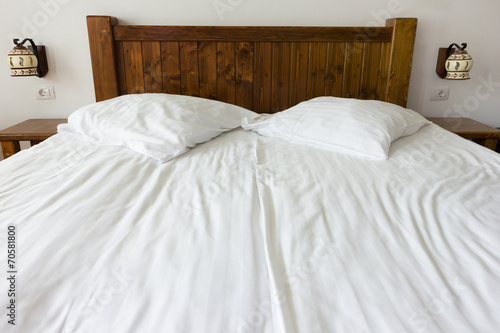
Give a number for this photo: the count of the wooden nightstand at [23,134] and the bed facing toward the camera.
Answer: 2

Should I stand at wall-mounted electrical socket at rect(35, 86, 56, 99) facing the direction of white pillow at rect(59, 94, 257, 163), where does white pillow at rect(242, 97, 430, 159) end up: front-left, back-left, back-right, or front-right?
front-left

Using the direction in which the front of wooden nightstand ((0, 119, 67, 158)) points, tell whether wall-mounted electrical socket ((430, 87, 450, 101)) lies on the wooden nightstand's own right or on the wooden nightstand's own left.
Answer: on the wooden nightstand's own left

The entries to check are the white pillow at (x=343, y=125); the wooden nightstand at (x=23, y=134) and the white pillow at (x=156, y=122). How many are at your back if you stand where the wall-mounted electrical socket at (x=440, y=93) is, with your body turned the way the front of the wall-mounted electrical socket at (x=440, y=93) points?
0

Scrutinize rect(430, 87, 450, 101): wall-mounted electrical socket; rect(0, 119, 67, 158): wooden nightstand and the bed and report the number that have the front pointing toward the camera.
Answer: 3

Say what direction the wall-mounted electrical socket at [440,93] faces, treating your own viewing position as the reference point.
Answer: facing the viewer

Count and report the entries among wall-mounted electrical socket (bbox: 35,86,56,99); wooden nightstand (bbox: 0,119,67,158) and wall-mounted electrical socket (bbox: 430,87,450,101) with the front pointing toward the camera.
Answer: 3

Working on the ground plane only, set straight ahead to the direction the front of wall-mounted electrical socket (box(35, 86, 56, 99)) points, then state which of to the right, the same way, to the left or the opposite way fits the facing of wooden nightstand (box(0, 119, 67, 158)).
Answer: the same way

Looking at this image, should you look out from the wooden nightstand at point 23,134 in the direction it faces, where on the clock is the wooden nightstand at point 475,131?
the wooden nightstand at point 475,131 is roughly at 10 o'clock from the wooden nightstand at point 23,134.

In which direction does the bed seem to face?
toward the camera

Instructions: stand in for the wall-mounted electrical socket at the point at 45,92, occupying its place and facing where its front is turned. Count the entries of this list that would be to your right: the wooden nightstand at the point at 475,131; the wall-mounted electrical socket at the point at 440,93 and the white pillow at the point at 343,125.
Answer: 0

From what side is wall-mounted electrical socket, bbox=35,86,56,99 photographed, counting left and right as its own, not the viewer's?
front

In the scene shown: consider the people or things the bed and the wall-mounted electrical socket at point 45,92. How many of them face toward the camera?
2

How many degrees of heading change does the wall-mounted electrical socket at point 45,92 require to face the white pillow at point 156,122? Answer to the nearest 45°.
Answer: approximately 45° to its left

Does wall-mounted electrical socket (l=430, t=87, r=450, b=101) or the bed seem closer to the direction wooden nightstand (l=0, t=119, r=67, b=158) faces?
the bed

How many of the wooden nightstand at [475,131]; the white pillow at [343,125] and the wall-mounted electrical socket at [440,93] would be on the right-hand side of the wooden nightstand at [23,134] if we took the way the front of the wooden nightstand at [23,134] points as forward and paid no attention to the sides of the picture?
0

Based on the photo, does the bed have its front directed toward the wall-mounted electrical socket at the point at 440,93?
no
